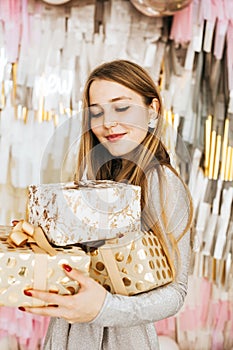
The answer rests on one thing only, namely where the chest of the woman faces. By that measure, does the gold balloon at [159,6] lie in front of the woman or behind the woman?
behind

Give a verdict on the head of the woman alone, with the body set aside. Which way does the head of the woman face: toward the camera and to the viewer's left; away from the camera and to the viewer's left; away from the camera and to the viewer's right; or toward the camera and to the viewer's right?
toward the camera and to the viewer's left

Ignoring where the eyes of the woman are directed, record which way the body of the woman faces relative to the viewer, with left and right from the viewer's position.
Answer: facing the viewer and to the left of the viewer
